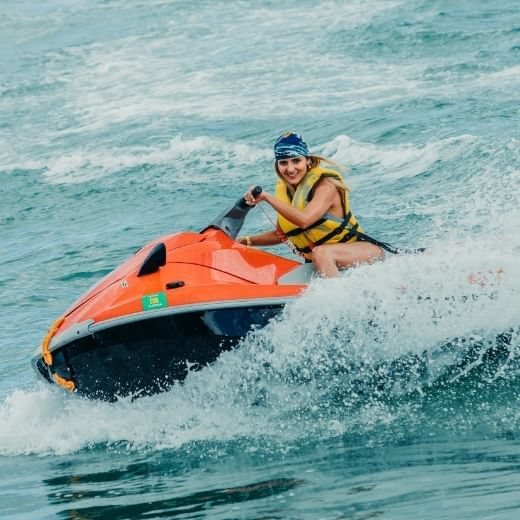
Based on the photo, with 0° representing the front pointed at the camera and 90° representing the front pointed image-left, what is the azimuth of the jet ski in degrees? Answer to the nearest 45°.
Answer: approximately 45°
